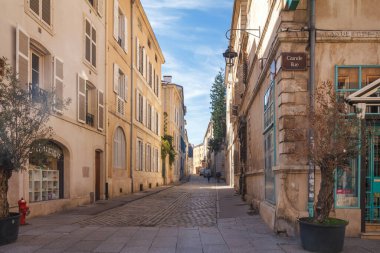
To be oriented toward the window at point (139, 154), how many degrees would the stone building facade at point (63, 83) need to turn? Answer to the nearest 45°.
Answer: approximately 135° to its left

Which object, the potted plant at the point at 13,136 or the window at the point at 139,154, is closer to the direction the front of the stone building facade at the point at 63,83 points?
the potted plant

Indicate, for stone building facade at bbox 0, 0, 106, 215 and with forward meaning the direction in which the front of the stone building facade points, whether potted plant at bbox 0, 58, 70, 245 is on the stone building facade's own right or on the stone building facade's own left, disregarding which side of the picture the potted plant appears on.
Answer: on the stone building facade's own right

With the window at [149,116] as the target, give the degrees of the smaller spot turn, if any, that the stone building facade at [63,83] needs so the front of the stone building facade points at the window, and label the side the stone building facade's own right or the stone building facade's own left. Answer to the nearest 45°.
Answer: approximately 135° to the stone building facade's own left

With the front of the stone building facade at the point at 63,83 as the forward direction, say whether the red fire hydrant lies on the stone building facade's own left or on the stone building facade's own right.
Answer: on the stone building facade's own right

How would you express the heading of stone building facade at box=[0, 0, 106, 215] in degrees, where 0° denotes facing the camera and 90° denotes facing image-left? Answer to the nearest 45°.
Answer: approximately 315°

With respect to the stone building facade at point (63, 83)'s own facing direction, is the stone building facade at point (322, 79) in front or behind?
in front

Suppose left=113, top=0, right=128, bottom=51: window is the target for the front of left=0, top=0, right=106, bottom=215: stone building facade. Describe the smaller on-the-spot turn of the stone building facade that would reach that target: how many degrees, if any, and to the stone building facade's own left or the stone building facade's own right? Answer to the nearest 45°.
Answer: approximately 135° to the stone building facade's own left

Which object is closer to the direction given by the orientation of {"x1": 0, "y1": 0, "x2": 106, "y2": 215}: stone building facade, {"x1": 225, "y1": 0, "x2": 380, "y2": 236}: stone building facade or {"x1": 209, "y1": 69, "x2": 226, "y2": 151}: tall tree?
the stone building facade
